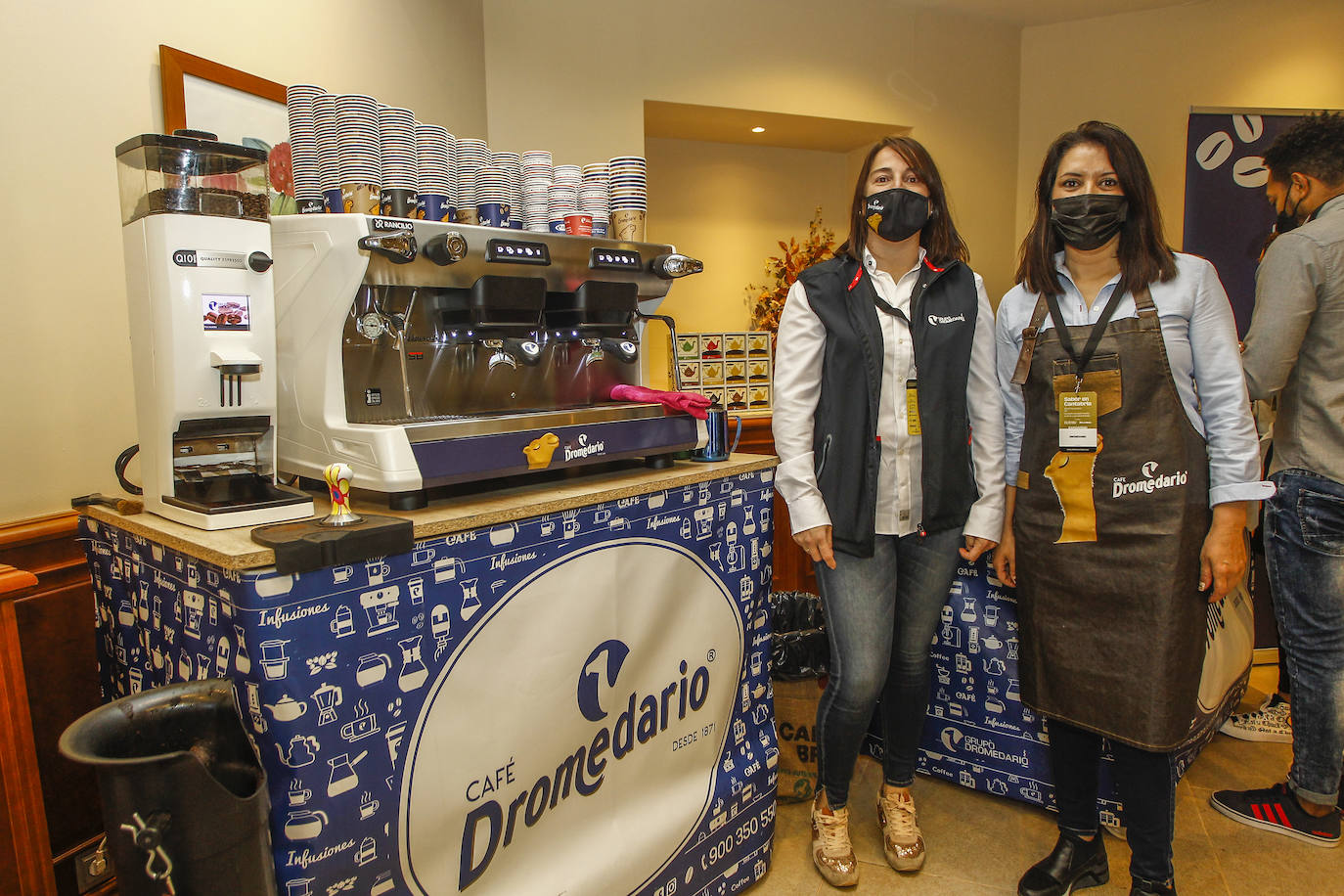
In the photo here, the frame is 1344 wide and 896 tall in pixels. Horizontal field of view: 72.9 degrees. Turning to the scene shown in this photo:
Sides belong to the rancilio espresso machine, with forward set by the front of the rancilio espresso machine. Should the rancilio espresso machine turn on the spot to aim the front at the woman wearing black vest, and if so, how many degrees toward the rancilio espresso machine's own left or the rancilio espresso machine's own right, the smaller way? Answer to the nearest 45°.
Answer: approximately 45° to the rancilio espresso machine's own left

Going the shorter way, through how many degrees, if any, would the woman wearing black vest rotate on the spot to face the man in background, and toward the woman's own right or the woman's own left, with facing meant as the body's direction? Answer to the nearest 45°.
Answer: approximately 135° to the woman's own left

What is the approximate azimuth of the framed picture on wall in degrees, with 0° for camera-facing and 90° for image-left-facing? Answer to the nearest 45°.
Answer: approximately 315°

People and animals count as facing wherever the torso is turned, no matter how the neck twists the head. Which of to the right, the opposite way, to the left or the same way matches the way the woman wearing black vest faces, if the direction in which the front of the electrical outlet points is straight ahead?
to the right

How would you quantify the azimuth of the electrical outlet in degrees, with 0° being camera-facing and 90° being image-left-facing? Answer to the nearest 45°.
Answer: approximately 315°

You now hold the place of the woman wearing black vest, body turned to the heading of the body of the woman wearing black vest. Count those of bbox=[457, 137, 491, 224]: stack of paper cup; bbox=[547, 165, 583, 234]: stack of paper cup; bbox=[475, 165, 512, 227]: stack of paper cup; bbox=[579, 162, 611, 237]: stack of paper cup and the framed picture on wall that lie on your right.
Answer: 5

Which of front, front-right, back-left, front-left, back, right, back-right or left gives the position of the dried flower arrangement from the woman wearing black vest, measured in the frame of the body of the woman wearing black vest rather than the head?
back

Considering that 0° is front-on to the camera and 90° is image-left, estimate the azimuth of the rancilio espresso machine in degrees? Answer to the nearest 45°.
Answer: approximately 315°

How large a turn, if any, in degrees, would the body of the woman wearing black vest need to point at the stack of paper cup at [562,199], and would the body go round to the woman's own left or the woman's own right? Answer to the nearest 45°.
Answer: approximately 90° to the woman's own right

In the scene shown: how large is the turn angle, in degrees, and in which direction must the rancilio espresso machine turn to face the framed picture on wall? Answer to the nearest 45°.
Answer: approximately 180°

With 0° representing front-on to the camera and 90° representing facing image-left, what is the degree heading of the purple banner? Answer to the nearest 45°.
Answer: approximately 0°
